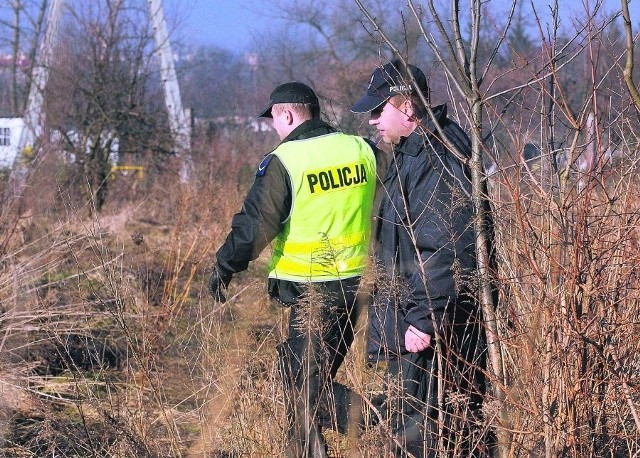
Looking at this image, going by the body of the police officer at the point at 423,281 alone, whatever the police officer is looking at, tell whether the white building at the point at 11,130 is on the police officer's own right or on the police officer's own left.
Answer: on the police officer's own right

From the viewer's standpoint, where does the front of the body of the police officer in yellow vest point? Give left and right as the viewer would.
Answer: facing away from the viewer and to the left of the viewer

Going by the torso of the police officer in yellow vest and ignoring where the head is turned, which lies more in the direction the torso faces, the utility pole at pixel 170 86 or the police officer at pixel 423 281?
the utility pole

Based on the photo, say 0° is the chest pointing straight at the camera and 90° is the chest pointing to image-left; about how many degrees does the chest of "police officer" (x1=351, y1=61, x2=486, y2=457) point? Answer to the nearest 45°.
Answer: approximately 90°

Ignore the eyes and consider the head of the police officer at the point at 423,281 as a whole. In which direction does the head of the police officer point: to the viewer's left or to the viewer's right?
to the viewer's left

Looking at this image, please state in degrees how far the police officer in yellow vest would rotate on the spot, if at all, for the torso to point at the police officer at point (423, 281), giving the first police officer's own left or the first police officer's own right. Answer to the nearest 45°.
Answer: approximately 180°
